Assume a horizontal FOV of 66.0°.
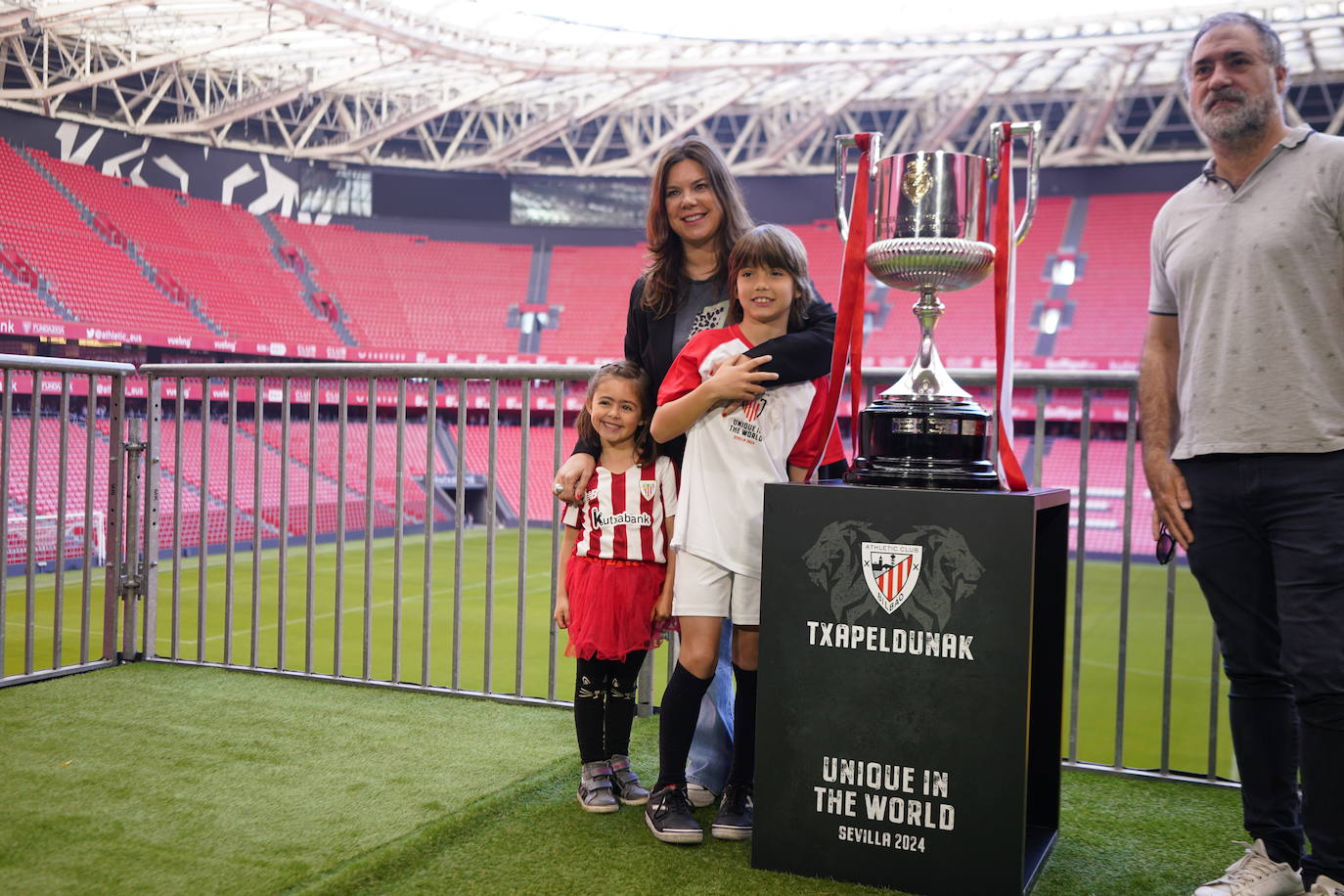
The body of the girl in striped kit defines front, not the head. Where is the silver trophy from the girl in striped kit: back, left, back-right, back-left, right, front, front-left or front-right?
front-left

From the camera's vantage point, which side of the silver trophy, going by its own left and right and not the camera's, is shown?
front

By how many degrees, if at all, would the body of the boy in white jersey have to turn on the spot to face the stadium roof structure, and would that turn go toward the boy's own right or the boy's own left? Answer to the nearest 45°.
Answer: approximately 180°

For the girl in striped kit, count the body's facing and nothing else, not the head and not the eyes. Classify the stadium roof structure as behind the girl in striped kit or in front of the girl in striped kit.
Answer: behind

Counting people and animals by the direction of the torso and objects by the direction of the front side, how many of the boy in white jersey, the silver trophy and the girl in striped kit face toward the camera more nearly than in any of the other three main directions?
3

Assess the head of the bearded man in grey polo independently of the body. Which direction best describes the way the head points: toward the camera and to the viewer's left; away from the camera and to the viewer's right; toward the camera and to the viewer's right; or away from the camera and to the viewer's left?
toward the camera and to the viewer's left

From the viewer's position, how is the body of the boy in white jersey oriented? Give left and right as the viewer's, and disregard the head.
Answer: facing the viewer

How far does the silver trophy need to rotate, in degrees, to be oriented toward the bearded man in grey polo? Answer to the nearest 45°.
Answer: approximately 90° to its left

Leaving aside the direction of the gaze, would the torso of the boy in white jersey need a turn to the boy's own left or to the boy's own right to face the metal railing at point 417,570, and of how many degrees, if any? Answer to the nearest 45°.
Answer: approximately 135° to the boy's own right
